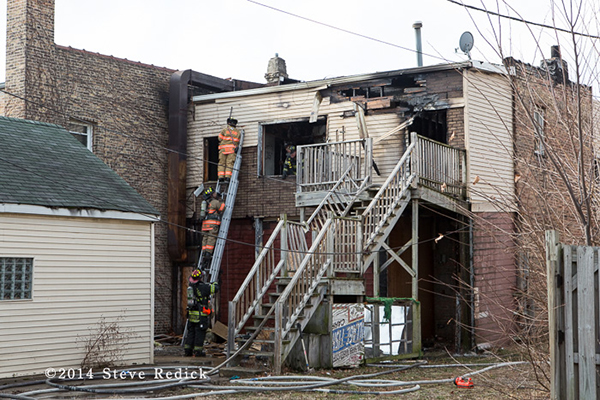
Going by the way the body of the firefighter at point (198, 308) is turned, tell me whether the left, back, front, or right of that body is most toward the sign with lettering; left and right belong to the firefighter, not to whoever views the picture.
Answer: right

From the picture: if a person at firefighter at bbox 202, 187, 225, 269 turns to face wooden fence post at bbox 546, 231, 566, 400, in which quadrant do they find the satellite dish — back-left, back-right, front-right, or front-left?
front-left

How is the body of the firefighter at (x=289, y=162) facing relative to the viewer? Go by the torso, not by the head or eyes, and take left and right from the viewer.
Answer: facing the viewer and to the left of the viewer

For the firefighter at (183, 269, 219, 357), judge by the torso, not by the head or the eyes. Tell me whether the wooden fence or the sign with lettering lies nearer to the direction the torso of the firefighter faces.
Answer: the sign with lettering

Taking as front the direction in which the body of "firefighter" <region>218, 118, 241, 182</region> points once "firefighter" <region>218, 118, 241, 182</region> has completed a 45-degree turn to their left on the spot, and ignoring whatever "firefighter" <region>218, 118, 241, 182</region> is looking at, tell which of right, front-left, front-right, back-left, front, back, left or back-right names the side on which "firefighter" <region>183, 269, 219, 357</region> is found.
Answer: back-left

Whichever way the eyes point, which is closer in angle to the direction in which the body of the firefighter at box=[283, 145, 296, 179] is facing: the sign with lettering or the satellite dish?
the sign with lettering

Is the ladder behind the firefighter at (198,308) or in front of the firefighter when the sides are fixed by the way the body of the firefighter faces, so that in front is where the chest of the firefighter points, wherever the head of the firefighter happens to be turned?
in front

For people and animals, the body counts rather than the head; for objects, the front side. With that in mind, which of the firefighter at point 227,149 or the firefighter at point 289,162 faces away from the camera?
the firefighter at point 227,149

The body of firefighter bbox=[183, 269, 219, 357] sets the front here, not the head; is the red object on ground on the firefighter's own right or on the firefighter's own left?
on the firefighter's own right

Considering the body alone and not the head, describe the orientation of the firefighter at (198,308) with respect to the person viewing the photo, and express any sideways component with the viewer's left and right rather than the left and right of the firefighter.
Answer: facing away from the viewer and to the right of the viewer

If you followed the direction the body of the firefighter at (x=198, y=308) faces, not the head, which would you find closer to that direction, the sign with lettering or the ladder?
the ladder

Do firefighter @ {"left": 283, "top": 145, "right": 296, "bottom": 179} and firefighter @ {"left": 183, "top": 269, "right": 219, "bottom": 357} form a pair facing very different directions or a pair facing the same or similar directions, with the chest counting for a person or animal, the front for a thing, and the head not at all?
very different directions

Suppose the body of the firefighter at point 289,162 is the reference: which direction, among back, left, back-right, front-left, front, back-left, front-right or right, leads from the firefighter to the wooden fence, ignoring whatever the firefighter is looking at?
front-left

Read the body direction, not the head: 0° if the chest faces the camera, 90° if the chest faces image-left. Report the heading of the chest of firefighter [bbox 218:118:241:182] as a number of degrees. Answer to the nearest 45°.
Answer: approximately 180°

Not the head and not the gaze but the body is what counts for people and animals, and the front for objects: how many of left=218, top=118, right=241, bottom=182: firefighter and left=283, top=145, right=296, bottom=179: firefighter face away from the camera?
1

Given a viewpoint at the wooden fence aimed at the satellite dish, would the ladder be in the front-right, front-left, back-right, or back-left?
front-left

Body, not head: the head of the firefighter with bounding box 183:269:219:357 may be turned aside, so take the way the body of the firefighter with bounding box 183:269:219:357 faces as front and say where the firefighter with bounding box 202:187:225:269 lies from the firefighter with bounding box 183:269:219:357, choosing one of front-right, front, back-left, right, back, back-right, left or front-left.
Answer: front-left

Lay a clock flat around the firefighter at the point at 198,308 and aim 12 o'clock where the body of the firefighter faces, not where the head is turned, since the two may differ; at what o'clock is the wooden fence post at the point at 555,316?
The wooden fence post is roughly at 4 o'clock from the firefighter.
